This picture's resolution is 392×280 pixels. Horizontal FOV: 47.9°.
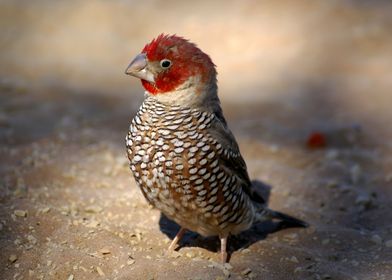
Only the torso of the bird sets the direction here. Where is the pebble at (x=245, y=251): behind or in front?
behind

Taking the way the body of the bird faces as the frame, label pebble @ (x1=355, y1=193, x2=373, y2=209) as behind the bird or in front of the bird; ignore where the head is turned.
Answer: behind

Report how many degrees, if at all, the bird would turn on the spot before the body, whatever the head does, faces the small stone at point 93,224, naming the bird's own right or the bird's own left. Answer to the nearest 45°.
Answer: approximately 90° to the bird's own right

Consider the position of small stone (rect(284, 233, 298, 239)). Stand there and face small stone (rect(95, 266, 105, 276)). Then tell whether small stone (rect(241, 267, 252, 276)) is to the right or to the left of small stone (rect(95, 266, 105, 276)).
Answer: left

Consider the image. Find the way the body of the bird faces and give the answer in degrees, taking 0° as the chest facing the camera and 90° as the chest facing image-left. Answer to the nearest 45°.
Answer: approximately 45°

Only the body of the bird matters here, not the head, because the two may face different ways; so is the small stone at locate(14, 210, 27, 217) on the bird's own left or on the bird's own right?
on the bird's own right

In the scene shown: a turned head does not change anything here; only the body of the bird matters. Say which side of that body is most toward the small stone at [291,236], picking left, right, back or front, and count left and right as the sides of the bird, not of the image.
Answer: back

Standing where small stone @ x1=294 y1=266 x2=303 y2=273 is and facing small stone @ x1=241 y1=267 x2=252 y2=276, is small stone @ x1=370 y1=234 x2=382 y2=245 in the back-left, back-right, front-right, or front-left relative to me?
back-right
